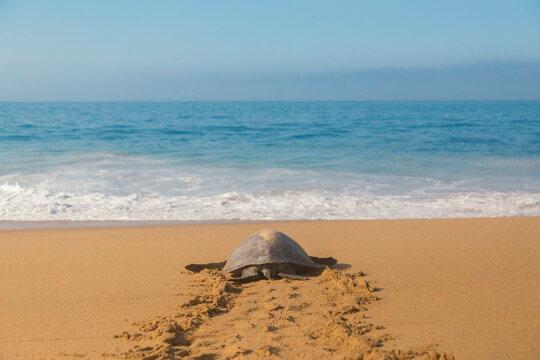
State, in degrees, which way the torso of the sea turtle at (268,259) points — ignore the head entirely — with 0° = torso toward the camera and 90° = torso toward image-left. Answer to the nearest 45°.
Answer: approximately 180°
